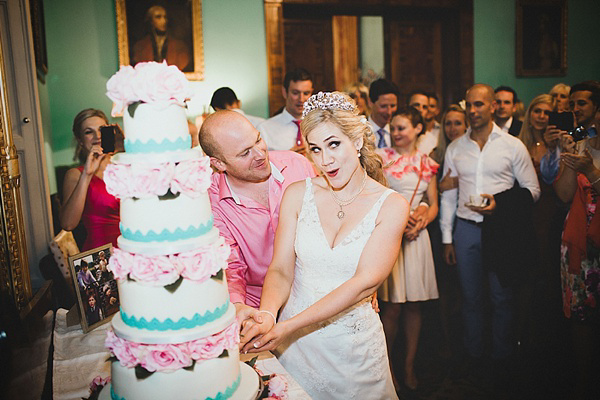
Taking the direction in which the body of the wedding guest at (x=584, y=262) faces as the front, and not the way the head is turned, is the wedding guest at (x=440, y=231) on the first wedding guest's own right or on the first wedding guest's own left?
on the first wedding guest's own right

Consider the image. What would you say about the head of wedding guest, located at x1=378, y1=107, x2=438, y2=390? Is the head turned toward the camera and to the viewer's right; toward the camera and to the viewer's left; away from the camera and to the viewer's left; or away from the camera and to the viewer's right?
toward the camera and to the viewer's left

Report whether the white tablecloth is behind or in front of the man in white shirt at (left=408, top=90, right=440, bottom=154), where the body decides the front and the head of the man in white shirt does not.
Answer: in front

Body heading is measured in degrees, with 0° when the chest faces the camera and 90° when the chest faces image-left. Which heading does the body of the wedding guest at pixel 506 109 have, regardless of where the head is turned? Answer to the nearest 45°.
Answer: approximately 45°

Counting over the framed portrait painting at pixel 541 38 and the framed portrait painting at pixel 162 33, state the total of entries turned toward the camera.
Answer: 2

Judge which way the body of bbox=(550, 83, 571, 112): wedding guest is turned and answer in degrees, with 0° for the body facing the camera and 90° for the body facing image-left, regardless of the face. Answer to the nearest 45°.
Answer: approximately 45°

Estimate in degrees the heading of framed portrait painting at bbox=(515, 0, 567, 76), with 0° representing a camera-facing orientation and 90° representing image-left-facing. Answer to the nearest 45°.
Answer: approximately 0°

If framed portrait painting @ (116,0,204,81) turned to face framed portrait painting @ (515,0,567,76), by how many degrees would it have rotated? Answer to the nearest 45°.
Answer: approximately 90° to its left

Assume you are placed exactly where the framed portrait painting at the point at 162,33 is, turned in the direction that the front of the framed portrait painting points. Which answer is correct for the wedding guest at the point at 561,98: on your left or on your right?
on your left

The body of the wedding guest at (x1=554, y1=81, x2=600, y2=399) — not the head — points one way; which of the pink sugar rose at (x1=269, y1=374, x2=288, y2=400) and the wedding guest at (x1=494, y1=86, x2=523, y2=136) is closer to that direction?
the pink sugar rose

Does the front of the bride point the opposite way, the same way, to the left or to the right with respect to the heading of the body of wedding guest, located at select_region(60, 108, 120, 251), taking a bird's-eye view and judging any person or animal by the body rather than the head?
to the right
